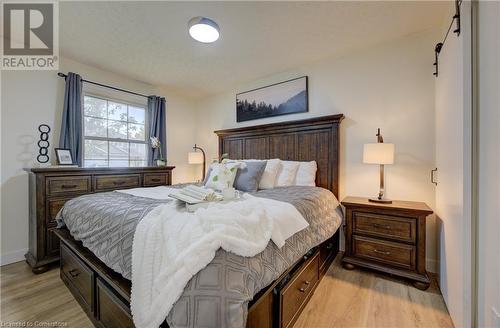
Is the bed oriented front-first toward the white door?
no

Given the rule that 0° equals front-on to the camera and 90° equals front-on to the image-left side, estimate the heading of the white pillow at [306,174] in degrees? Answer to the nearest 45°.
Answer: approximately 45°

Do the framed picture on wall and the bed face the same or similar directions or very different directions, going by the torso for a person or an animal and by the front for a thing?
same or similar directions

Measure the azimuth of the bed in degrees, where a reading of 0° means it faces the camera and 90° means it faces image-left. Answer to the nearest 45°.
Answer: approximately 45°

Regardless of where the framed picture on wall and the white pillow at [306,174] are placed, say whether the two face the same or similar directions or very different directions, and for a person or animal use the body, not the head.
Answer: same or similar directions

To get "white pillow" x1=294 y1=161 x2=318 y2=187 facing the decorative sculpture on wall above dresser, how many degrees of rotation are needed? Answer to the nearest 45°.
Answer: approximately 45° to its right

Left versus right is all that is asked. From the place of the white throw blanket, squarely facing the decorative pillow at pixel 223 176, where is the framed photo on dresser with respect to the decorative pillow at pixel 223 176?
left

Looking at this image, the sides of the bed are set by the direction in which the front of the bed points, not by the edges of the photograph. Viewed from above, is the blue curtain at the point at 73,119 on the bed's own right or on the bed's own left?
on the bed's own right

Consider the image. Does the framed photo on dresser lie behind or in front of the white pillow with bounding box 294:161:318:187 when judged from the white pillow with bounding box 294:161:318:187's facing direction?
in front

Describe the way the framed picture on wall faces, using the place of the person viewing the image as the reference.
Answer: facing the viewer and to the left of the viewer

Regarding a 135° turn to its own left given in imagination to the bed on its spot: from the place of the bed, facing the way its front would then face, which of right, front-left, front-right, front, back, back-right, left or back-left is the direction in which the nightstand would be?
front

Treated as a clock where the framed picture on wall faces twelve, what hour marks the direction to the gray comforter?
The gray comforter is roughly at 11 o'clock from the framed picture on wall.

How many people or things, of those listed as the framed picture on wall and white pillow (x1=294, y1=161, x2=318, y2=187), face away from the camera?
0

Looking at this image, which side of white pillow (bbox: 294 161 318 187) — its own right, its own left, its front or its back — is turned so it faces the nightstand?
left

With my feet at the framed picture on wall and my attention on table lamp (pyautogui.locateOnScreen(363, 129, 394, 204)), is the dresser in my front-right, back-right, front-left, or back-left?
back-right

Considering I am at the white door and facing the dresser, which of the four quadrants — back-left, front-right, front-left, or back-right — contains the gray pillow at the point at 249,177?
front-right
